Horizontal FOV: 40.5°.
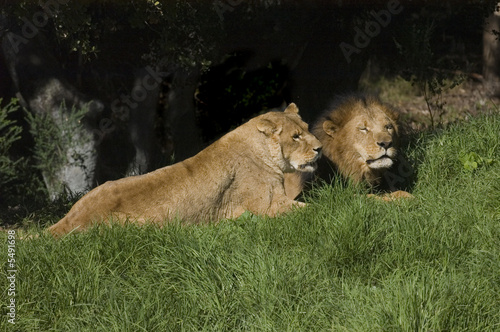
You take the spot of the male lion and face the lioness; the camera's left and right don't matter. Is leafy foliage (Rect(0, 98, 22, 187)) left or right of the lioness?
right

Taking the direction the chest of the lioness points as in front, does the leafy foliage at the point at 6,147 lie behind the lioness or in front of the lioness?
behind

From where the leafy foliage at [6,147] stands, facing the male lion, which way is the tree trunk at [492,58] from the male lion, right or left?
left

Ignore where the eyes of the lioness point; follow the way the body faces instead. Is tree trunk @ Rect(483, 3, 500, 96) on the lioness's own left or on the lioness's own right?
on the lioness's own left

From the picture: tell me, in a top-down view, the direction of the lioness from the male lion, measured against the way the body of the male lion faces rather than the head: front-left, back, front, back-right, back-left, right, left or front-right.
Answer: right

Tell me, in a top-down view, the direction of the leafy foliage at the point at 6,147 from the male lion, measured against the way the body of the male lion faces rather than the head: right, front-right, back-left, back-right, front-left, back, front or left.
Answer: back-right

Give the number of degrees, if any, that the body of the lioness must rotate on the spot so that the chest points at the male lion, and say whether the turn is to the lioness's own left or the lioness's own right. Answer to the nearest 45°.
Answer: approximately 45° to the lioness's own left

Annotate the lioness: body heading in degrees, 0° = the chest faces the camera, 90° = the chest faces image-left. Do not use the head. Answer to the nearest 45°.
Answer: approximately 270°

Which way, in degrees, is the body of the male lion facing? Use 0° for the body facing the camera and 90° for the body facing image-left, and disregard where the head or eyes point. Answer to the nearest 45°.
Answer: approximately 315°
